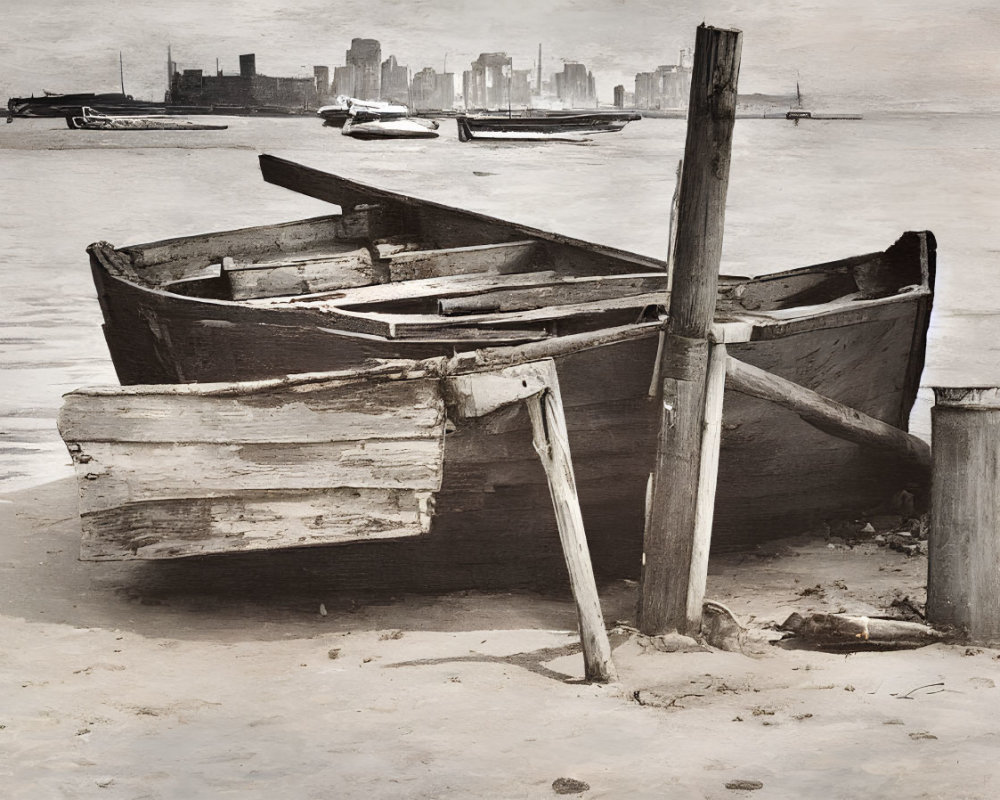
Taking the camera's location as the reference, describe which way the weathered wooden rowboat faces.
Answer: facing to the right of the viewer

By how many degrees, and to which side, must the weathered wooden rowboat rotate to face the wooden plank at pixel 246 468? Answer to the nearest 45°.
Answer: approximately 135° to its right

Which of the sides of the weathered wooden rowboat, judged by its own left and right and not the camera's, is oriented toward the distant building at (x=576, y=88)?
left

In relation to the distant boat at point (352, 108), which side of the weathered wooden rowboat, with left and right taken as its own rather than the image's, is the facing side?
left
